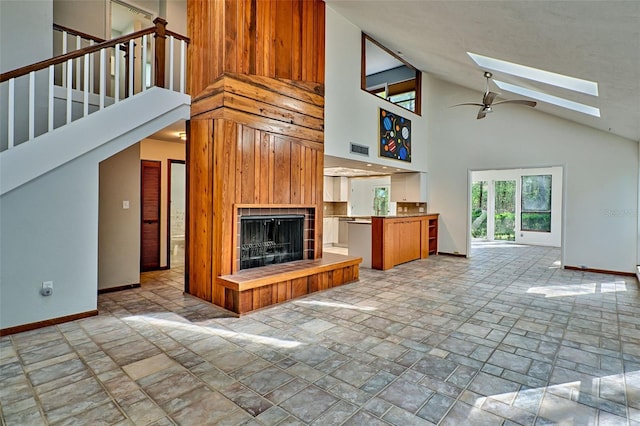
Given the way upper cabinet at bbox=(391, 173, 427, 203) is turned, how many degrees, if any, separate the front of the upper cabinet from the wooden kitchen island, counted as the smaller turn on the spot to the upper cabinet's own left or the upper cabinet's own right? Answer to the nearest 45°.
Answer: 0° — it already faces it

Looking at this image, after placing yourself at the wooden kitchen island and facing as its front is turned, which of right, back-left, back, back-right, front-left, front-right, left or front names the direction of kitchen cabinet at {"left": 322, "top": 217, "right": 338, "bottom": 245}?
back

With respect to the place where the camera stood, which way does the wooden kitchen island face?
facing the viewer and to the right of the viewer

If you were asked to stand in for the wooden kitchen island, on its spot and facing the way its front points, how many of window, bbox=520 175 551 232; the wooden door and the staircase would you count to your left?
1

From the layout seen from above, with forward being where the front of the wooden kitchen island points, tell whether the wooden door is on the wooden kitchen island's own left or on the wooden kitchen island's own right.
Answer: on the wooden kitchen island's own right

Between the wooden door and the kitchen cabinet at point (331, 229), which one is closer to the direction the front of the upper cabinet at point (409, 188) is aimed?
the wooden door

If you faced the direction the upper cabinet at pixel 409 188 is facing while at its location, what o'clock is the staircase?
The staircase is roughly at 1 o'clock from the upper cabinet.

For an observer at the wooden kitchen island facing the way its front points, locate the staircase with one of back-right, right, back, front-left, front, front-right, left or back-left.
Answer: right

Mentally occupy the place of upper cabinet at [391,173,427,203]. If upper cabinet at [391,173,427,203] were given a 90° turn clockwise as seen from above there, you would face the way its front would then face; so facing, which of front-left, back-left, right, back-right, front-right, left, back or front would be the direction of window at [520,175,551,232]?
back-right

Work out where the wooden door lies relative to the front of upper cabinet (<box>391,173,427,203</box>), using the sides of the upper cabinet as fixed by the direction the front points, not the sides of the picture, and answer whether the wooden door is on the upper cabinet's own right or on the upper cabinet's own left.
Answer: on the upper cabinet's own right

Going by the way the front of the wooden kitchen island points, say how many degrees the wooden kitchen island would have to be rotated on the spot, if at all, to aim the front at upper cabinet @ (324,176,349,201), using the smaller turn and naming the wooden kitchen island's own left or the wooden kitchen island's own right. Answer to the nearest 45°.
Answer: approximately 180°

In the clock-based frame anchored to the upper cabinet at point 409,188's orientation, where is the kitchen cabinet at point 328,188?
The kitchen cabinet is roughly at 4 o'clock from the upper cabinet.

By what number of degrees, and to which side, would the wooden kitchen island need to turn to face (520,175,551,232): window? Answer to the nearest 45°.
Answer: approximately 90° to its left

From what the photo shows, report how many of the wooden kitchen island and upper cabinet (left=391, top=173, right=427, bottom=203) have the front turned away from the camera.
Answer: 0
